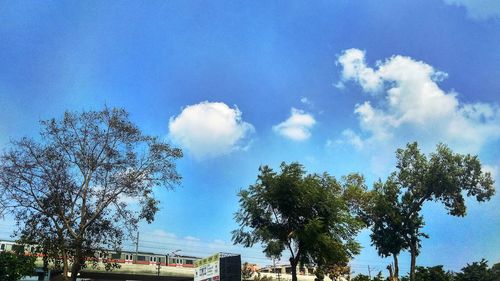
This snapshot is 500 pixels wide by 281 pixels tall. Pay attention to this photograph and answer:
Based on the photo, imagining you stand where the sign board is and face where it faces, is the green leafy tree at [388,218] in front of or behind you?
behind

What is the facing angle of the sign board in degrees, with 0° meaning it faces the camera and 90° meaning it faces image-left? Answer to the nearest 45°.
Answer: approximately 45°

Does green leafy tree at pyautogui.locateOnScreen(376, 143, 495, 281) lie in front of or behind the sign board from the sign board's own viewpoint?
behind
